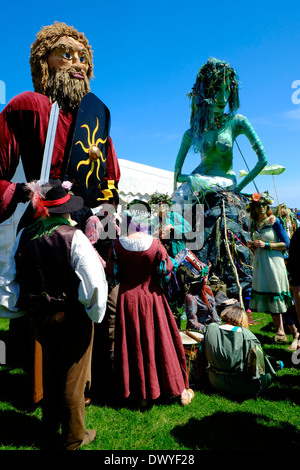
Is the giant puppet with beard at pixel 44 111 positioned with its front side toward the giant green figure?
no

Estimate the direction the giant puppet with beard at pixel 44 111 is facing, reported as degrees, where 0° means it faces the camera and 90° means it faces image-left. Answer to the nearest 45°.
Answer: approximately 315°
